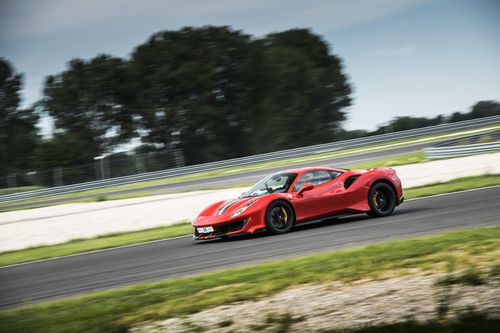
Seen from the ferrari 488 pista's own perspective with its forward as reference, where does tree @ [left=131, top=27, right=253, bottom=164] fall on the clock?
The tree is roughly at 4 o'clock from the ferrari 488 pista.

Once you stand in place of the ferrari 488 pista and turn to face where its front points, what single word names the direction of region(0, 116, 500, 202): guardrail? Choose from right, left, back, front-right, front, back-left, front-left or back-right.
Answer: back-right

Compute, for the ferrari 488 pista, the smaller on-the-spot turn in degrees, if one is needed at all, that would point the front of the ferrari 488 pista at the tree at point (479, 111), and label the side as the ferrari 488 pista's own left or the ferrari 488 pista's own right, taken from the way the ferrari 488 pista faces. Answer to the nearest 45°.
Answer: approximately 135° to the ferrari 488 pista's own right

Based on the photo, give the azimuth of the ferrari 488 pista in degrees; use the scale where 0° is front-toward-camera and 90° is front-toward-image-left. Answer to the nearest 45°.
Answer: approximately 45°

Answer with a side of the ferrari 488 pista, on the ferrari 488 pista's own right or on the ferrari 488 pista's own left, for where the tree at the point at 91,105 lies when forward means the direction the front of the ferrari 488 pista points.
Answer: on the ferrari 488 pista's own right
